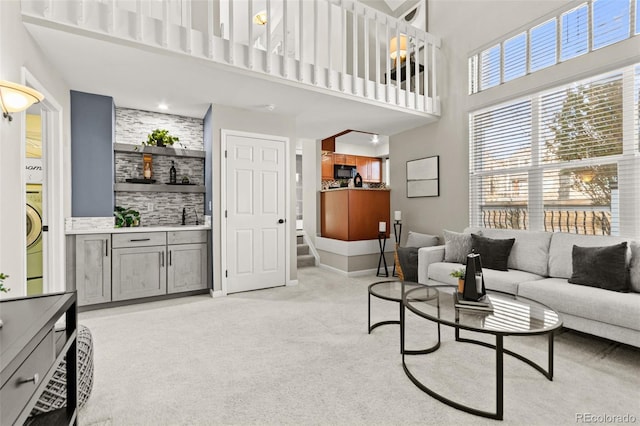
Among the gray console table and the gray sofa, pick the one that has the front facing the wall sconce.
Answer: the gray sofa

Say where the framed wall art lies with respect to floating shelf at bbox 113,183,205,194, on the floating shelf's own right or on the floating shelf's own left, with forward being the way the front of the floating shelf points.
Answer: on the floating shelf's own left

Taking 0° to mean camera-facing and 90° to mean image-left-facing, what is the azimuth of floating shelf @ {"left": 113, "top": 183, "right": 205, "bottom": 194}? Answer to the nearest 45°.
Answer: approximately 0°
